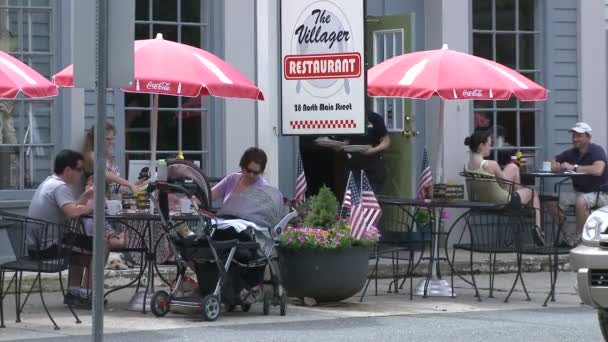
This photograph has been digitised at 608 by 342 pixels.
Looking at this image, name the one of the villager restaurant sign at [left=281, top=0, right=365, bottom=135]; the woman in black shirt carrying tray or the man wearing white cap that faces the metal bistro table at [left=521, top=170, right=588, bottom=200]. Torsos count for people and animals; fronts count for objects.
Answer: the man wearing white cap

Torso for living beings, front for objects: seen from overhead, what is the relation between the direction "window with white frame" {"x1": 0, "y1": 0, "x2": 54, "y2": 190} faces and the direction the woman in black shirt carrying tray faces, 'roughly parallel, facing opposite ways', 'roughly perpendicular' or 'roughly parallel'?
roughly perpendicular

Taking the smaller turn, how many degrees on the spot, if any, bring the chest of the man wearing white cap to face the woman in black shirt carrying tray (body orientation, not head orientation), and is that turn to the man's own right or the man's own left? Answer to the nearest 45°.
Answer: approximately 45° to the man's own right

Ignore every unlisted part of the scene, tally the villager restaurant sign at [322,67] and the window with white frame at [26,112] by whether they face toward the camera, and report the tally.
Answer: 2

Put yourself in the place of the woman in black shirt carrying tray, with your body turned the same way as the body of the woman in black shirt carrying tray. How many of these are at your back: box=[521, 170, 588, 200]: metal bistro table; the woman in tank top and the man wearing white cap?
3

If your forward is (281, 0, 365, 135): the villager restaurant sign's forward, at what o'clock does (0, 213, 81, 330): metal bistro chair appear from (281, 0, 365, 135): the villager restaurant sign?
The metal bistro chair is roughly at 2 o'clock from the villager restaurant sign.

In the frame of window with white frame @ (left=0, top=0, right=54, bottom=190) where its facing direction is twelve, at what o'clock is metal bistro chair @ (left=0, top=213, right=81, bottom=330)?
The metal bistro chair is roughly at 12 o'clock from the window with white frame.

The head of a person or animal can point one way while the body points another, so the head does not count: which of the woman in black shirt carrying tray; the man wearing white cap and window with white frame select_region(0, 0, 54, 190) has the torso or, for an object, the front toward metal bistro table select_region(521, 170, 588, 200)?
the man wearing white cap

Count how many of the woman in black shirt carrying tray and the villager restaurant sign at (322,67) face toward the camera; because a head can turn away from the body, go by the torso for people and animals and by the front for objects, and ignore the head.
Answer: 1

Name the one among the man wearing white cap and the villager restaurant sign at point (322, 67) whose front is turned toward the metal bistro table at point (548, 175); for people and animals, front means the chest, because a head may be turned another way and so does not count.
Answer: the man wearing white cap

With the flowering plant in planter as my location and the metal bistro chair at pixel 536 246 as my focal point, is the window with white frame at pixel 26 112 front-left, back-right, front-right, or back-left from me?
back-left

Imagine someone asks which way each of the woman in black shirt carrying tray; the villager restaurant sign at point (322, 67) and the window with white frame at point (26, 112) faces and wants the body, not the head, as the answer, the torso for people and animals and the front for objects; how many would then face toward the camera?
2

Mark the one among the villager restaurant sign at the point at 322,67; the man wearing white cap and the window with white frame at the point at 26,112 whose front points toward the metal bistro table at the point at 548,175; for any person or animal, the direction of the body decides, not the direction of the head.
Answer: the man wearing white cap

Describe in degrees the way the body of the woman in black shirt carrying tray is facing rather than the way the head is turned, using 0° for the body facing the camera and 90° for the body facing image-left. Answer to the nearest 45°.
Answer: approximately 90°
